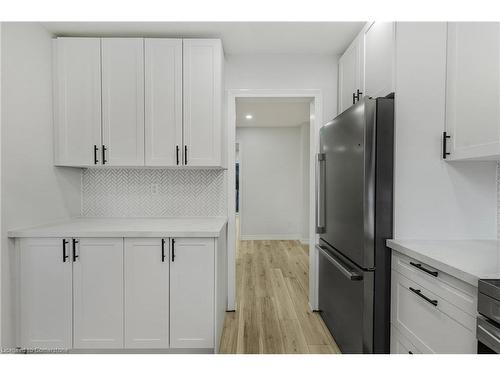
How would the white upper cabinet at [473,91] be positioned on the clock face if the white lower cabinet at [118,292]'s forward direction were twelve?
The white upper cabinet is roughly at 10 o'clock from the white lower cabinet.

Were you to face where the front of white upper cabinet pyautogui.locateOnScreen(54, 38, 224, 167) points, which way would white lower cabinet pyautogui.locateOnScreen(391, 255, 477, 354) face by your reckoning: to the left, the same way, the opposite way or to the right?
to the right

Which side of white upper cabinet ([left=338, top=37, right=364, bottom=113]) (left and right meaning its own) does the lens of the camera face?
left

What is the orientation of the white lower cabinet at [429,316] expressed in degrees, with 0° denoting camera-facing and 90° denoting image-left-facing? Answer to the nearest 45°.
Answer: approximately 45°

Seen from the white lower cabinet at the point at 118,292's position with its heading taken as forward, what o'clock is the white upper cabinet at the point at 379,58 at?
The white upper cabinet is roughly at 10 o'clock from the white lower cabinet.

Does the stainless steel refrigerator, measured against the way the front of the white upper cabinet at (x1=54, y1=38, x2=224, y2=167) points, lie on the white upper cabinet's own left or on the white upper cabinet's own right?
on the white upper cabinet's own left

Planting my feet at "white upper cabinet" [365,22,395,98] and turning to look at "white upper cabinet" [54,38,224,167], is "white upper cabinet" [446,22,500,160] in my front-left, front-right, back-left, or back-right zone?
back-left

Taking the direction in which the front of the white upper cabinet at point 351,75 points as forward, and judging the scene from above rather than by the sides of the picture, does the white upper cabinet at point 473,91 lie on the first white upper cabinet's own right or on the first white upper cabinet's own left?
on the first white upper cabinet's own left

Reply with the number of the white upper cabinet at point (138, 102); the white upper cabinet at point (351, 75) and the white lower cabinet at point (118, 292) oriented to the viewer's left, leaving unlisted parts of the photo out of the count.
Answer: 1
